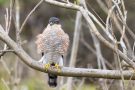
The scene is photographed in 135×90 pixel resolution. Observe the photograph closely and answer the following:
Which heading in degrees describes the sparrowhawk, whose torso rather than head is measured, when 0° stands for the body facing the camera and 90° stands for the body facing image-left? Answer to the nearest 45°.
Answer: approximately 0°
